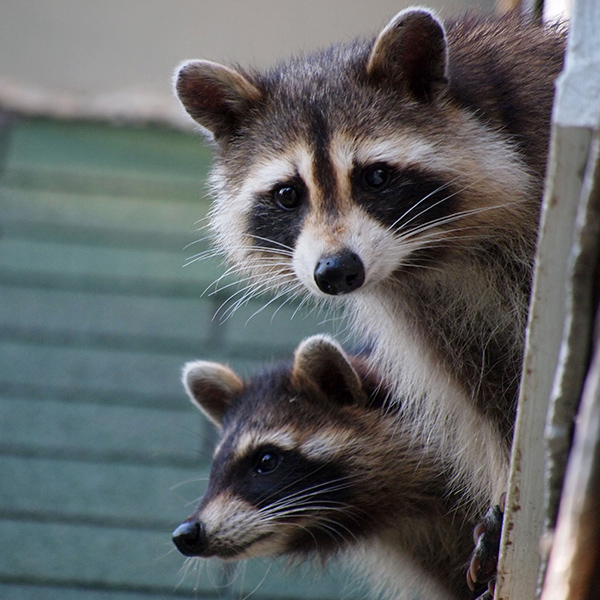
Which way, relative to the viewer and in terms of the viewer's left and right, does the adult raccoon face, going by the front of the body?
facing the viewer and to the left of the viewer
